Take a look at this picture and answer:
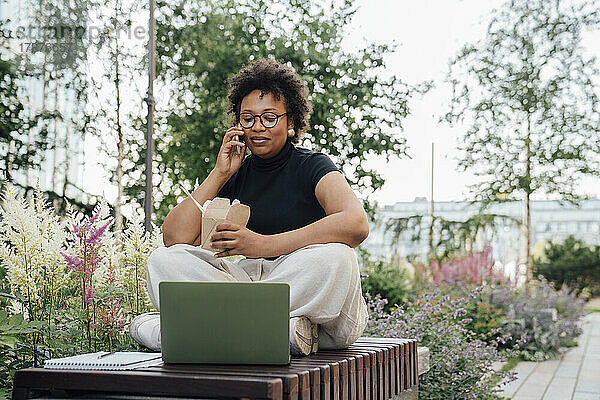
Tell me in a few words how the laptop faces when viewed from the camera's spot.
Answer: facing away from the viewer

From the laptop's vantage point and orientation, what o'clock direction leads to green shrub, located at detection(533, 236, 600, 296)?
The green shrub is roughly at 1 o'clock from the laptop.

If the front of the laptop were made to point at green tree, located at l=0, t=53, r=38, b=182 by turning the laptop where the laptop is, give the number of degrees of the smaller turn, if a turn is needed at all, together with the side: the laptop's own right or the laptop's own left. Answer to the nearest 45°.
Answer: approximately 45° to the laptop's own left

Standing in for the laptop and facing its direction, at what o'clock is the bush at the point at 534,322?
The bush is roughly at 1 o'clock from the laptop.

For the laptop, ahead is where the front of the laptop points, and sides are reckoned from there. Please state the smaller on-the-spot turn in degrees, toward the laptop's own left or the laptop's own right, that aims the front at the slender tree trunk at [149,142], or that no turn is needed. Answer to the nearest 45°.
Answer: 0° — it already faces it

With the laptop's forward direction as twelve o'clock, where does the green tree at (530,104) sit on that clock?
The green tree is roughly at 1 o'clock from the laptop.

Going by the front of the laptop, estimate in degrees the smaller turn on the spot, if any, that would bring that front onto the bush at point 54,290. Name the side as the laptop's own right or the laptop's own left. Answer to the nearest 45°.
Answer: approximately 45° to the laptop's own left

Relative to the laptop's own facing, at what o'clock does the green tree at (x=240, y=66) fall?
The green tree is roughly at 12 o'clock from the laptop.
